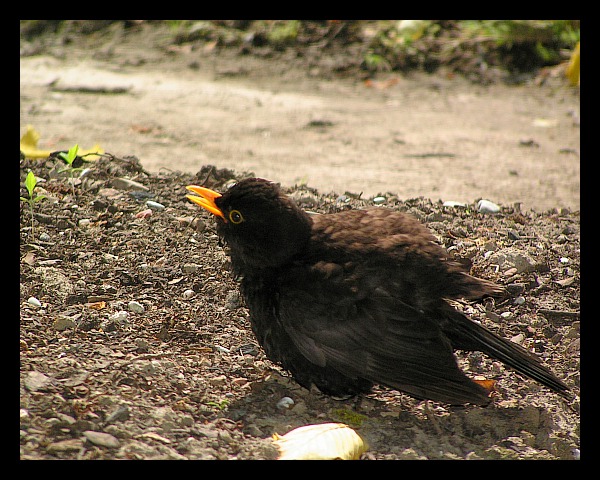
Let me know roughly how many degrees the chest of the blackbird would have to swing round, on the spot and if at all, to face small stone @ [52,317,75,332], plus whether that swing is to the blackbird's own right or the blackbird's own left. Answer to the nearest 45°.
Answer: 0° — it already faces it

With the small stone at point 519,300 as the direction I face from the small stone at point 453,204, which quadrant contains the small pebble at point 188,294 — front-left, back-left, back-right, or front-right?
front-right

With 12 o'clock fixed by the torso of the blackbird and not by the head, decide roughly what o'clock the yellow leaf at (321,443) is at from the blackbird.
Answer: The yellow leaf is roughly at 9 o'clock from the blackbird.

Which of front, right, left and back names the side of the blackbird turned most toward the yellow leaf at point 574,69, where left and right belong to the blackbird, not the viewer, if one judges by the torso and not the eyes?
right

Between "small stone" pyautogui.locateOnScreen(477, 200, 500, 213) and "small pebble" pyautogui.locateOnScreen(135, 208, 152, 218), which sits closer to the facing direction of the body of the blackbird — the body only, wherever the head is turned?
the small pebble

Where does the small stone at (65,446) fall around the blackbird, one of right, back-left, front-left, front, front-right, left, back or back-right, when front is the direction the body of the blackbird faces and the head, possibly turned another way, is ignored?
front-left

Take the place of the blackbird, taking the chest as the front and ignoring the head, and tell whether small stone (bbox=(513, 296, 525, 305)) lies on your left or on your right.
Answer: on your right

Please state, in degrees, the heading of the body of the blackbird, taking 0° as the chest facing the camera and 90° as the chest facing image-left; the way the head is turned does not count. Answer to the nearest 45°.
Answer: approximately 90°
